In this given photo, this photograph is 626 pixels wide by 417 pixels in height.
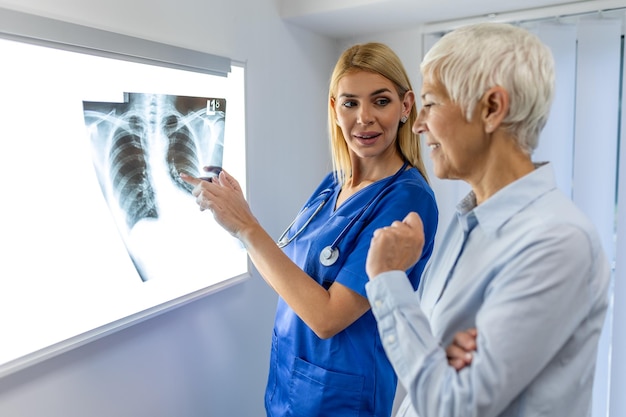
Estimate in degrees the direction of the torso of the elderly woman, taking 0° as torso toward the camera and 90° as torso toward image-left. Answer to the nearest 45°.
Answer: approximately 90°

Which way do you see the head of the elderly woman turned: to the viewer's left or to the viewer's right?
to the viewer's left
